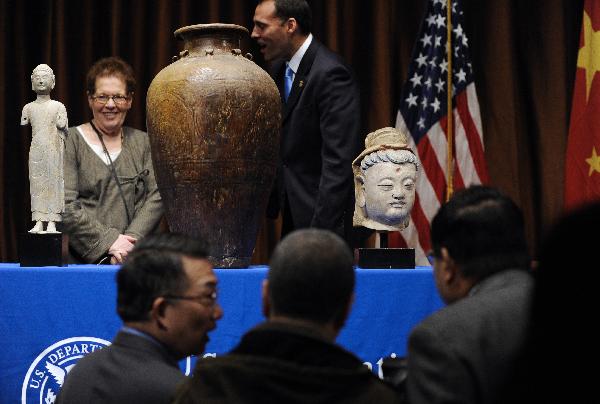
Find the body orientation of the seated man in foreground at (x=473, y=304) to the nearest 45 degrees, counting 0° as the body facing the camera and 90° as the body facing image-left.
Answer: approximately 135°

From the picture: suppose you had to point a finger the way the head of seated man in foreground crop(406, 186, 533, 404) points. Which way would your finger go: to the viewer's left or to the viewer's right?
to the viewer's left

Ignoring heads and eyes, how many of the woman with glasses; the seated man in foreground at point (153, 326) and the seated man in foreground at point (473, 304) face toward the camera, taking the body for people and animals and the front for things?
1

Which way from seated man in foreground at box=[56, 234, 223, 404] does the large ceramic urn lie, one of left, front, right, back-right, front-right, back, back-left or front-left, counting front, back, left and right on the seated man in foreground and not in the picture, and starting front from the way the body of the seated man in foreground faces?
front-left

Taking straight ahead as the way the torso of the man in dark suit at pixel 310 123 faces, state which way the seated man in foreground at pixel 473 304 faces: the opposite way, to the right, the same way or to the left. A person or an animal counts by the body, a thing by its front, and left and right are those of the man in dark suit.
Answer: to the right

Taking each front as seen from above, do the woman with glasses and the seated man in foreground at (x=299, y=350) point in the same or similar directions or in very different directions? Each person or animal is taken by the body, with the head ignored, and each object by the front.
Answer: very different directions

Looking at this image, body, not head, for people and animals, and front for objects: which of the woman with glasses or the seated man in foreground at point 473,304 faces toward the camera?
the woman with glasses

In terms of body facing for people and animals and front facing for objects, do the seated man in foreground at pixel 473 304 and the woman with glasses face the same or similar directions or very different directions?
very different directions

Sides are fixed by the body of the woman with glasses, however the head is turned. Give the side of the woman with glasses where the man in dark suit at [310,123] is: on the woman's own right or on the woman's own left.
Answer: on the woman's own left

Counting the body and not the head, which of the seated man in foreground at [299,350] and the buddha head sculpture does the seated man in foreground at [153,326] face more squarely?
the buddha head sculpture

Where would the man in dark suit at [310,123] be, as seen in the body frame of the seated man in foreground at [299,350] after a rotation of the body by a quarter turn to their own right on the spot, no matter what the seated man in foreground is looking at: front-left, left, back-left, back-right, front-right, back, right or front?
left

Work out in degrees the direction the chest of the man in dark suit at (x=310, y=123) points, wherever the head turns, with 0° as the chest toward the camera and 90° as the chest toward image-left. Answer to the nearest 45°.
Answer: approximately 45°

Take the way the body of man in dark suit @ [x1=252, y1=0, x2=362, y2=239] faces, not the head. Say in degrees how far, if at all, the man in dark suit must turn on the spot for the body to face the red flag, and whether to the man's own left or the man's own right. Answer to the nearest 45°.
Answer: approximately 180°

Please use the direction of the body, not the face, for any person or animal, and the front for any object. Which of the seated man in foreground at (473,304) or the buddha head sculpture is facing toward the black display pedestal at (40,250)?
the seated man in foreground

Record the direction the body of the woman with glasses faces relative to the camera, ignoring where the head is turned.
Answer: toward the camera

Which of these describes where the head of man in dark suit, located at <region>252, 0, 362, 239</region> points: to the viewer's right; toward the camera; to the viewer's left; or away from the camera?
to the viewer's left

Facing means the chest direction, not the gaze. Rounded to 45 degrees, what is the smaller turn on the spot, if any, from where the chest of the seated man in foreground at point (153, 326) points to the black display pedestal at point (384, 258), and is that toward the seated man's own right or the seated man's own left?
0° — they already face it

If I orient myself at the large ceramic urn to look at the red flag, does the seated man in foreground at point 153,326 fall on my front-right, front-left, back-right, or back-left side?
back-right
